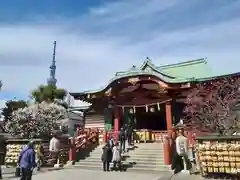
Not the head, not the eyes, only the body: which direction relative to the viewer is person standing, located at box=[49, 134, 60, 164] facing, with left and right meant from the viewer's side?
facing away from the viewer

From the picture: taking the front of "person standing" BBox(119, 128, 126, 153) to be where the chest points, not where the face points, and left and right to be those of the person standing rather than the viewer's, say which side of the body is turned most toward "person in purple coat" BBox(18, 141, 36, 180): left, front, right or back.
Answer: back

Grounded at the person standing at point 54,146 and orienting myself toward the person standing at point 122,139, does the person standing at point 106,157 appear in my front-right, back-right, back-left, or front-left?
front-right

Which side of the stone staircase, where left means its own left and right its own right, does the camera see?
front

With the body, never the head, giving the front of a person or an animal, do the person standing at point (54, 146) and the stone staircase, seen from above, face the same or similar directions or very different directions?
very different directions

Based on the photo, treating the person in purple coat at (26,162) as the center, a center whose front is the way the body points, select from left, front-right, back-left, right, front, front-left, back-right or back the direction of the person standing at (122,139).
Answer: front

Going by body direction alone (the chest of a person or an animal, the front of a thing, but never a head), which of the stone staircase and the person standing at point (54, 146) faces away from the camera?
the person standing

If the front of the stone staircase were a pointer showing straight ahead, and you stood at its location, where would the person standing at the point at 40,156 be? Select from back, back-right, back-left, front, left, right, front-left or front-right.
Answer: right

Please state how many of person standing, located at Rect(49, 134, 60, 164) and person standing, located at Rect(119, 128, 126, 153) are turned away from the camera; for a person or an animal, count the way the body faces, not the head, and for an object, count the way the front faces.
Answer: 2

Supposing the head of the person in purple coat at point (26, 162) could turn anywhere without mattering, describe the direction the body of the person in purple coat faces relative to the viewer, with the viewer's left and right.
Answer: facing away from the viewer and to the right of the viewer

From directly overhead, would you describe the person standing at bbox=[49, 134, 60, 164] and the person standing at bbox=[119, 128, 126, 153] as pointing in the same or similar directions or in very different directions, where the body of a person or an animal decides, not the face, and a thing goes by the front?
same or similar directions

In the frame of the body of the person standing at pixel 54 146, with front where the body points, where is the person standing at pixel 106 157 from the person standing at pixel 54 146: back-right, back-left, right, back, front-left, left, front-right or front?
back-right

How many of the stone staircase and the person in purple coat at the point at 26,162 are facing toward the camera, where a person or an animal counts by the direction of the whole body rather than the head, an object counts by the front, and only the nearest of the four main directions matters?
1

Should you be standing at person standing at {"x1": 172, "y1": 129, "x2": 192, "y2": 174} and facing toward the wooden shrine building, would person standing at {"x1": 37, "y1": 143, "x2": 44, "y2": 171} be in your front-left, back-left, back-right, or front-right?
front-left

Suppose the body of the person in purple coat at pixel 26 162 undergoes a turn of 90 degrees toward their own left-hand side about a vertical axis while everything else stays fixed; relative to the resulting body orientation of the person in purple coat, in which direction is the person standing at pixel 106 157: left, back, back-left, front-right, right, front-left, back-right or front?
right

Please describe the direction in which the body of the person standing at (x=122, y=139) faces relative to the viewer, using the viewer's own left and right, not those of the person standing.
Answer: facing away from the viewer
